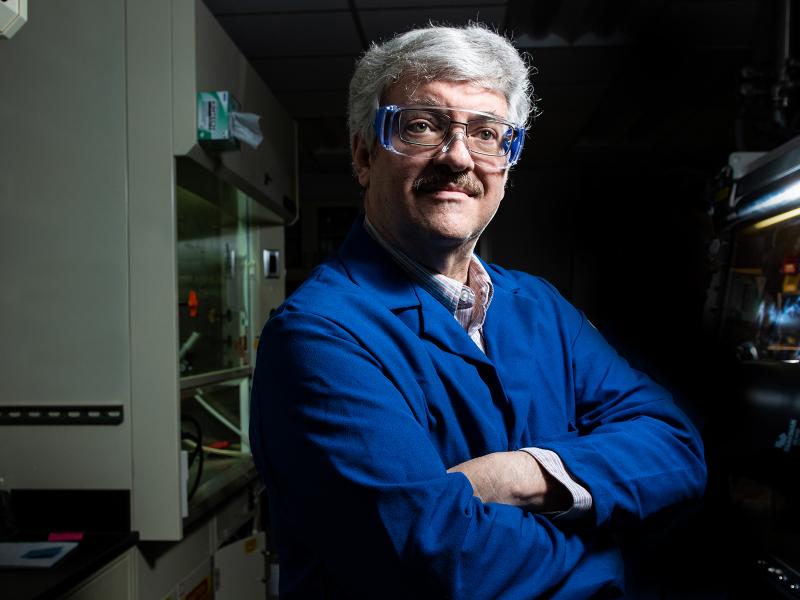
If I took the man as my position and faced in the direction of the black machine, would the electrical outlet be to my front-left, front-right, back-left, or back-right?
back-left

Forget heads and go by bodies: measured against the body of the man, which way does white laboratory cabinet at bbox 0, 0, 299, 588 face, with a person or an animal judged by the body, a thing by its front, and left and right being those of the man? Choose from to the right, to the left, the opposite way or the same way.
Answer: to the left

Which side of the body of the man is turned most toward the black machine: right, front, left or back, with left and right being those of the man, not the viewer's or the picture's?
left

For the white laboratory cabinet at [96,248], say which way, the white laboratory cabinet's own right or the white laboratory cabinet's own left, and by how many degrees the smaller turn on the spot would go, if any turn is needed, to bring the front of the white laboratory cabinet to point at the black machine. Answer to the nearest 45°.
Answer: approximately 45° to the white laboratory cabinet's own right

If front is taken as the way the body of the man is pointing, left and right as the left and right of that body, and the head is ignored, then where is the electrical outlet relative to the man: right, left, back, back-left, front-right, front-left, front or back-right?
back-right

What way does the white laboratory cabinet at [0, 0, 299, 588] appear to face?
to the viewer's right
